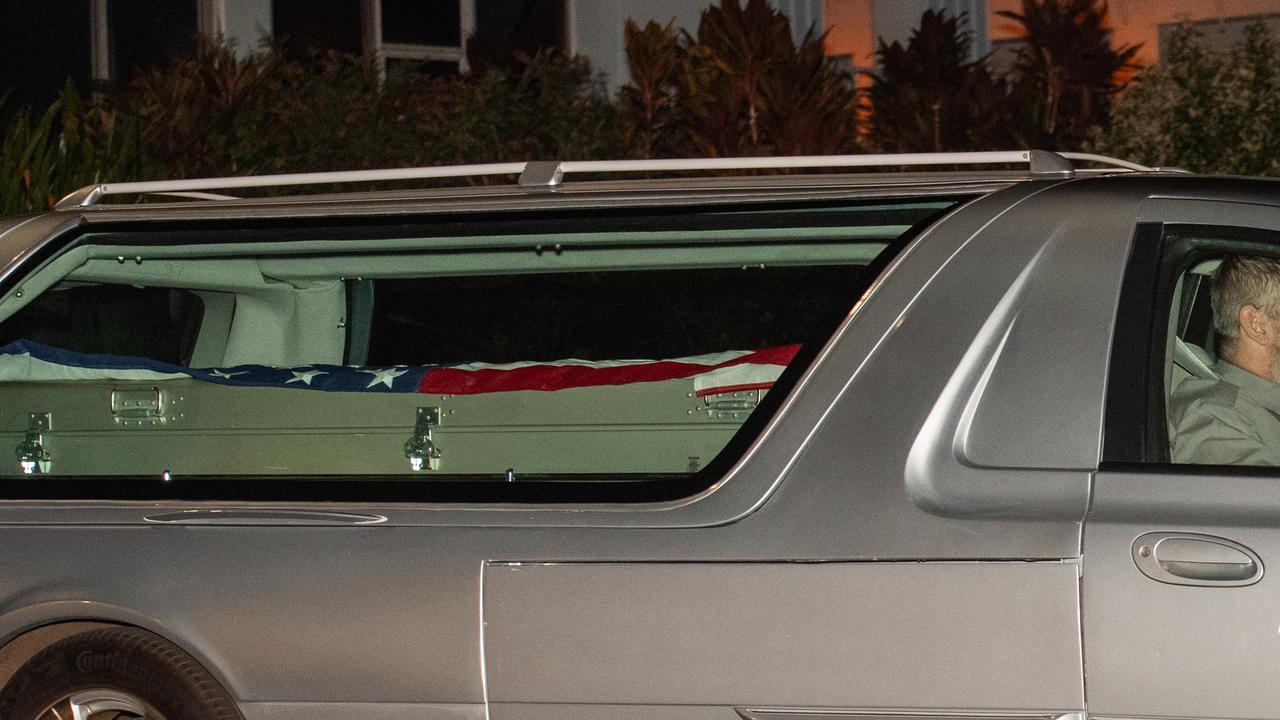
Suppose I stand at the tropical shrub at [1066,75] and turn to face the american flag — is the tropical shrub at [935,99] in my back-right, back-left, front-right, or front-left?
front-right

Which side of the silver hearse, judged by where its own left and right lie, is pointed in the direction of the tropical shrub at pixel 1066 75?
left

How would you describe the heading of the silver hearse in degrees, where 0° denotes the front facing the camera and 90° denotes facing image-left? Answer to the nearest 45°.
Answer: approximately 270°

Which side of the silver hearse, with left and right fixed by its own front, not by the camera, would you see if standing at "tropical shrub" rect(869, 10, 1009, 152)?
left

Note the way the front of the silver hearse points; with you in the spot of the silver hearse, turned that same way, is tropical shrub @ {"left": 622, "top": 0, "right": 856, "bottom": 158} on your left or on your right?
on your left
